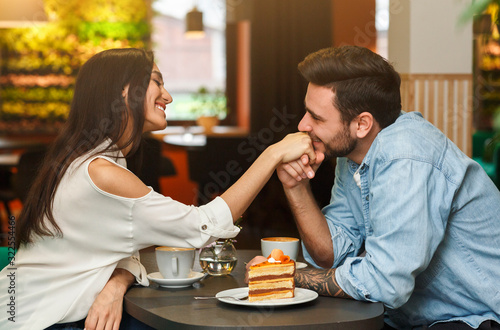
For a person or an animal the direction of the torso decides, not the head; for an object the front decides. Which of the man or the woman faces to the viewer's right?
the woman

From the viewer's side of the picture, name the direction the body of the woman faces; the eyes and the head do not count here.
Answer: to the viewer's right

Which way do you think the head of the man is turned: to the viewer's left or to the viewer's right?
to the viewer's left

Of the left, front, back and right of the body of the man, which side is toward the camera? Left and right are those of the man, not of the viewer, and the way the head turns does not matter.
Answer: left

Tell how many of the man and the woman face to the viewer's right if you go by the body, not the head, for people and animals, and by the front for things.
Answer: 1

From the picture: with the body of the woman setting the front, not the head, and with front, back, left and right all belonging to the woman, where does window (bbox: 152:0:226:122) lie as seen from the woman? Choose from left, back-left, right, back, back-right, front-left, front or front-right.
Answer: left

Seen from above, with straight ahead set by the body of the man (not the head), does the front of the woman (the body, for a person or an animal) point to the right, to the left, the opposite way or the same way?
the opposite way

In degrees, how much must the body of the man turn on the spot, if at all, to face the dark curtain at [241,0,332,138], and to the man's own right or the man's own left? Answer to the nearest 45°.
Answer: approximately 90° to the man's own right

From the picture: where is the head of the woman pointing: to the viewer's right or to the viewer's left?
to the viewer's right

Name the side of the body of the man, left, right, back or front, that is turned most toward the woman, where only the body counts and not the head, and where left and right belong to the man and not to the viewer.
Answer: front

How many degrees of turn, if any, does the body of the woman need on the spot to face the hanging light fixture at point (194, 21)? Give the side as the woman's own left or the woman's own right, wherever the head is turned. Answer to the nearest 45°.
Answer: approximately 90° to the woman's own left
